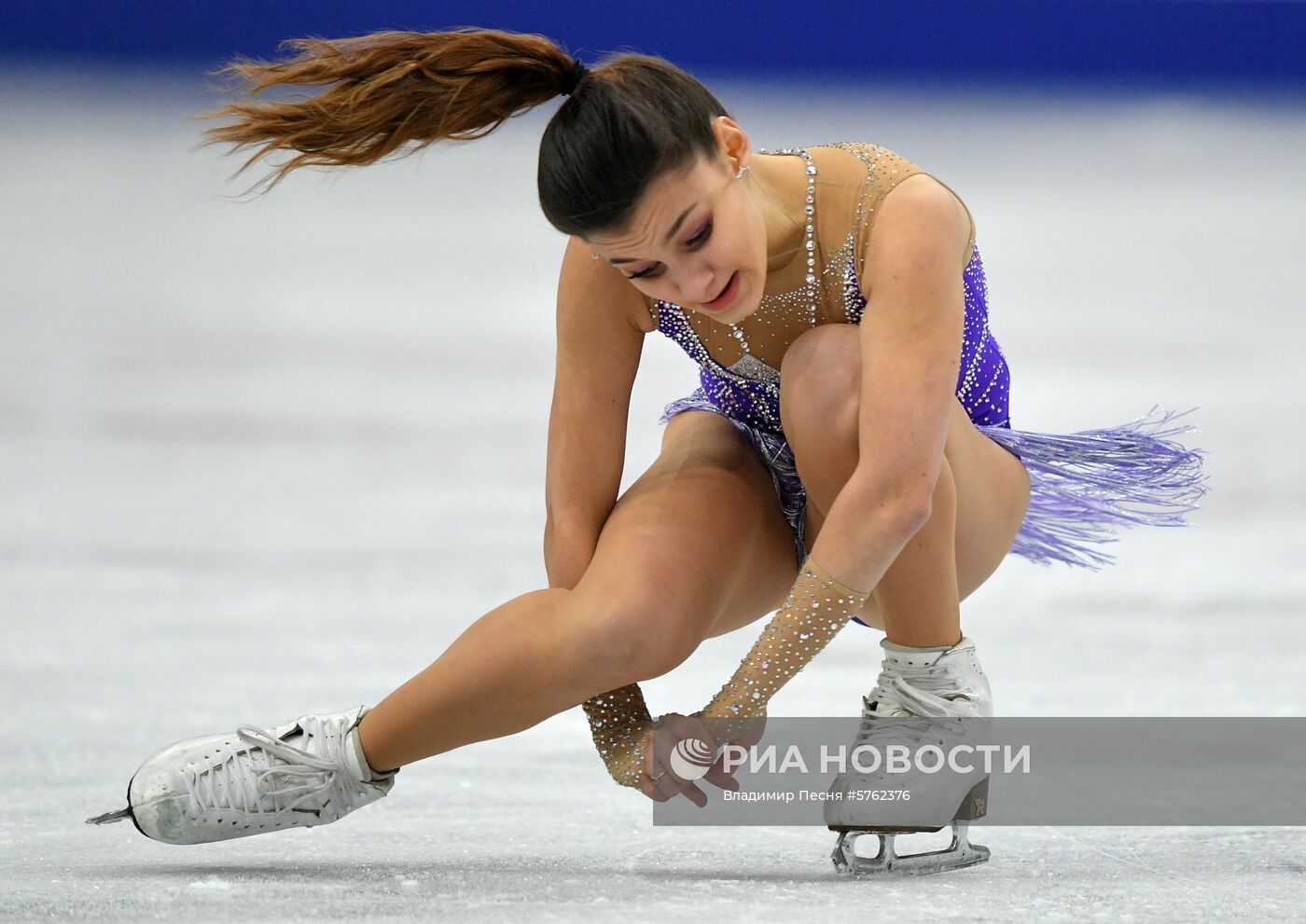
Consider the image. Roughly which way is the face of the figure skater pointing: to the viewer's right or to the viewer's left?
to the viewer's left

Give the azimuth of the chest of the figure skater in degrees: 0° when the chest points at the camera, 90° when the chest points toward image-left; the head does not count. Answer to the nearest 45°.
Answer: approximately 45°
